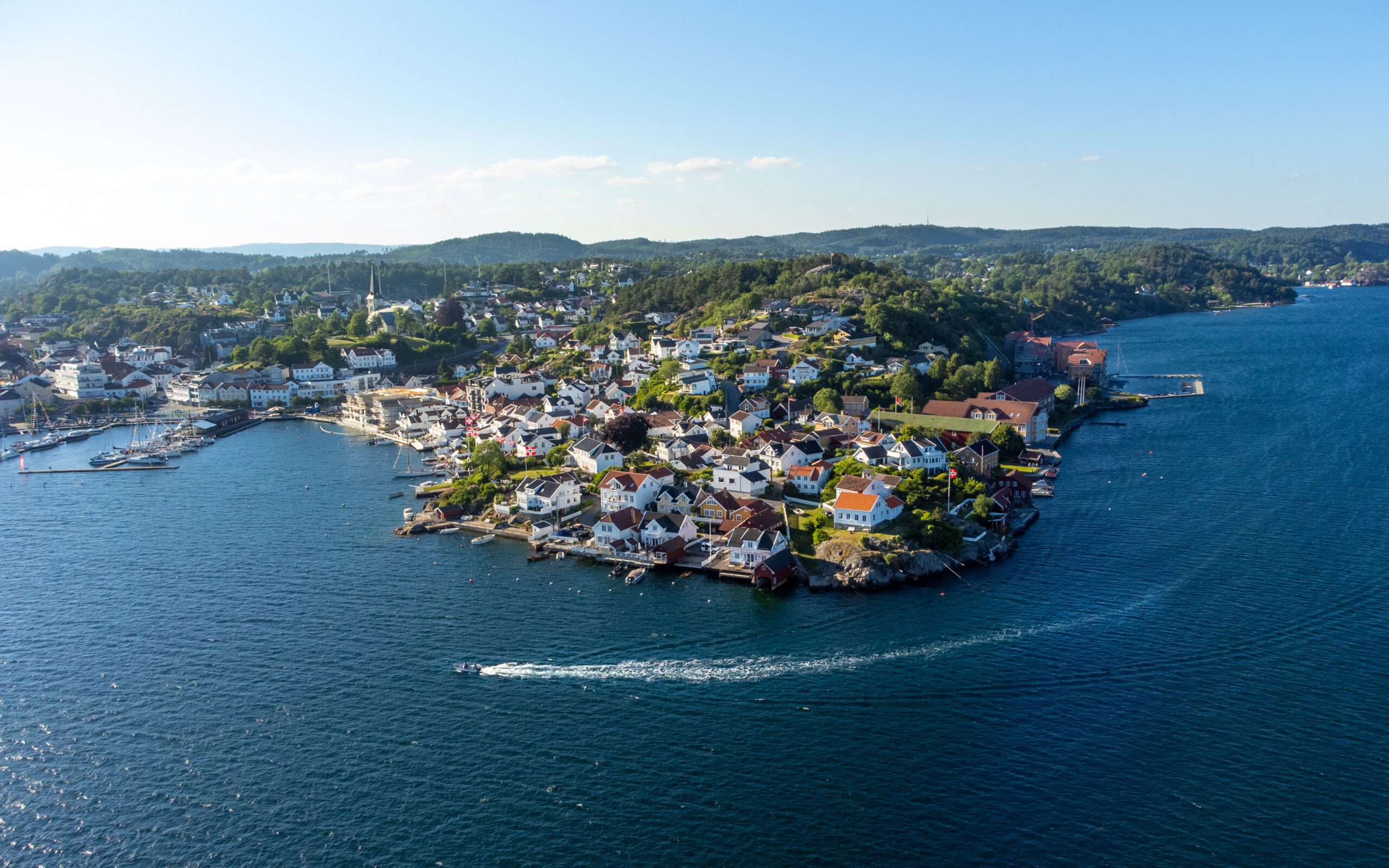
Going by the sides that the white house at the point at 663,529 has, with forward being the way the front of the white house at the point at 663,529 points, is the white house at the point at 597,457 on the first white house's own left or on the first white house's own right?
on the first white house's own right

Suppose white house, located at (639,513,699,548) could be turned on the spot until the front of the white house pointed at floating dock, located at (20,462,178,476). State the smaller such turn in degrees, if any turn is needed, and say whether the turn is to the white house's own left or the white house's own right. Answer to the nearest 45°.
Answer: approximately 90° to the white house's own right

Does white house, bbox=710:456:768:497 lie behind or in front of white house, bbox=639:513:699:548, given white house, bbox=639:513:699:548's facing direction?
behind

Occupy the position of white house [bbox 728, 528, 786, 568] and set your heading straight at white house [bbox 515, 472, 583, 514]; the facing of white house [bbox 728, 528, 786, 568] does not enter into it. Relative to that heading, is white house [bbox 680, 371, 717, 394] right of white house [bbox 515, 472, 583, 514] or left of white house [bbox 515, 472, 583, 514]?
right

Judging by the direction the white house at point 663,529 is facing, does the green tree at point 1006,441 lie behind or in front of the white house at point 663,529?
behind

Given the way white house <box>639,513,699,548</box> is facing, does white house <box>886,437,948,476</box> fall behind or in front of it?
behind

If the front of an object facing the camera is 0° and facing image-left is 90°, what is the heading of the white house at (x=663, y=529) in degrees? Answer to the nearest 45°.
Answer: approximately 45°

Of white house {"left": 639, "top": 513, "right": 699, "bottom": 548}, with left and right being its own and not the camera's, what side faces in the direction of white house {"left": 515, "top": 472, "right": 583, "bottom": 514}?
right

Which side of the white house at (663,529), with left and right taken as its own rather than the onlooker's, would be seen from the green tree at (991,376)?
back
